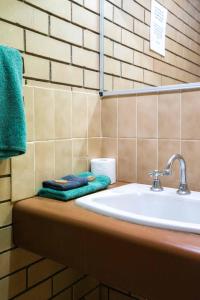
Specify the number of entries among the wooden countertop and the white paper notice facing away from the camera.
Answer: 0

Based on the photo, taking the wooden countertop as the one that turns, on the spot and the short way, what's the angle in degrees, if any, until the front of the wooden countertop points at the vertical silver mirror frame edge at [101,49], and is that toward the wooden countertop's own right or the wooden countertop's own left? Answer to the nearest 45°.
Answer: approximately 135° to the wooden countertop's own right

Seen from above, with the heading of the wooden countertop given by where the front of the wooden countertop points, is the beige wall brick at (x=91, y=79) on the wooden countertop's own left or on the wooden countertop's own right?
on the wooden countertop's own right

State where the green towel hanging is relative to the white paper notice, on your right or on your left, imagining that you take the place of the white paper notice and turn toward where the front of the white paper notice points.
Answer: on your right

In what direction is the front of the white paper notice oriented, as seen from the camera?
facing the viewer and to the right of the viewer

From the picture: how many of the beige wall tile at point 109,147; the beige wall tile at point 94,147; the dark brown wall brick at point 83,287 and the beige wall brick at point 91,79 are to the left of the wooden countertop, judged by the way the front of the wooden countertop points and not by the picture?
0

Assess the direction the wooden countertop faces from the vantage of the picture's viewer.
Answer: facing the viewer and to the left of the viewer
